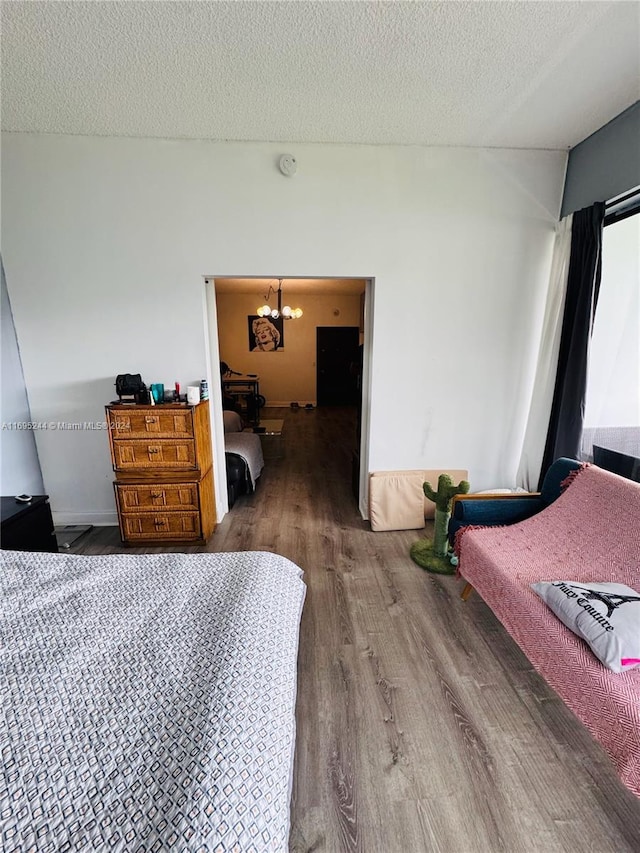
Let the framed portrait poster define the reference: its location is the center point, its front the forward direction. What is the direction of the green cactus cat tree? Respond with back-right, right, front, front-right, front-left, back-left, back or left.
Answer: front

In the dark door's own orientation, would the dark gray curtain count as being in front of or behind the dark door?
in front

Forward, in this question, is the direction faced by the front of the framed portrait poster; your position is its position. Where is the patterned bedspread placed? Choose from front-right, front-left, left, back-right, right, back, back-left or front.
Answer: front

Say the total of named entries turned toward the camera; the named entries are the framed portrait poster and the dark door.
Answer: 2

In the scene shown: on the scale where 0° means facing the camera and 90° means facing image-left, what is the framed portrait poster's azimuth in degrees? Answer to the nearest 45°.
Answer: approximately 0°

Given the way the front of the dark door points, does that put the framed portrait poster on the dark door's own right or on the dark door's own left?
on the dark door's own right

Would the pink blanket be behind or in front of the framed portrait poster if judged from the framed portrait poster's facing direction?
in front

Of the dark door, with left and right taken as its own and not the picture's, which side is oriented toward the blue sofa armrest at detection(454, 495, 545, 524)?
front

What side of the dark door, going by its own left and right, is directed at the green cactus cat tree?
front
